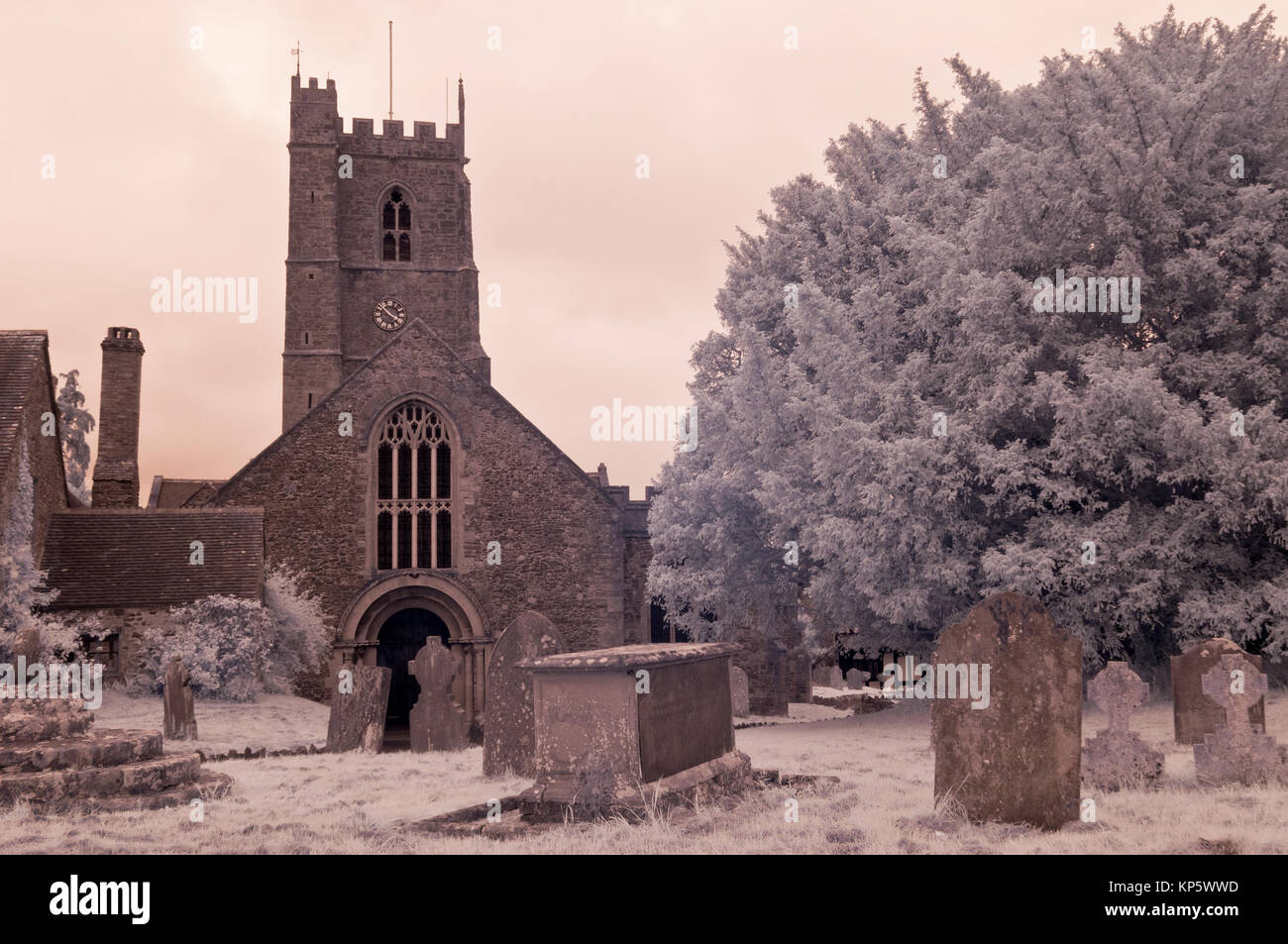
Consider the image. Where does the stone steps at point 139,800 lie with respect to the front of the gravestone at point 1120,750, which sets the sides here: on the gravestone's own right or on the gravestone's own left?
on the gravestone's own right

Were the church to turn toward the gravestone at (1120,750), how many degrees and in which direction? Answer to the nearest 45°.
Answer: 0° — it already faces it

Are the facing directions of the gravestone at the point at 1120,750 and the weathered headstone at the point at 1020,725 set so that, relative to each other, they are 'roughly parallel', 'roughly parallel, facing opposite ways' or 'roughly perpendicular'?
roughly parallel

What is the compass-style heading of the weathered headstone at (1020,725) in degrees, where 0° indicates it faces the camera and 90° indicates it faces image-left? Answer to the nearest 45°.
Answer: approximately 0°

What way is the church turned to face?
toward the camera

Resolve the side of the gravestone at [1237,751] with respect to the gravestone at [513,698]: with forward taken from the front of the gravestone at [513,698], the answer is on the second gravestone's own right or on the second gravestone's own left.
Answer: on the second gravestone's own left

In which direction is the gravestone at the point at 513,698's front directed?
toward the camera

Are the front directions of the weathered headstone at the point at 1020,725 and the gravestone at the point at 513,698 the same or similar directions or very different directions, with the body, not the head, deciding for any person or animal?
same or similar directions

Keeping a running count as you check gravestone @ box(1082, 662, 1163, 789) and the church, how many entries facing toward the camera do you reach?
2

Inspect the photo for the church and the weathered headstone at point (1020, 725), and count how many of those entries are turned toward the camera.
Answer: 2

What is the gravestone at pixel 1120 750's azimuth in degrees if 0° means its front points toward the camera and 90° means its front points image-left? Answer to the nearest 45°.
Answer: approximately 0°

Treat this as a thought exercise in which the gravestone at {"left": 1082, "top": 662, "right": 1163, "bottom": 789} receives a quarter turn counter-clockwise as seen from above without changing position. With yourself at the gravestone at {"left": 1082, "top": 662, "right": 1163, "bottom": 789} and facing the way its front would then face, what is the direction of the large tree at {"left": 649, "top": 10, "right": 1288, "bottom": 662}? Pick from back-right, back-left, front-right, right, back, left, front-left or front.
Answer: left
